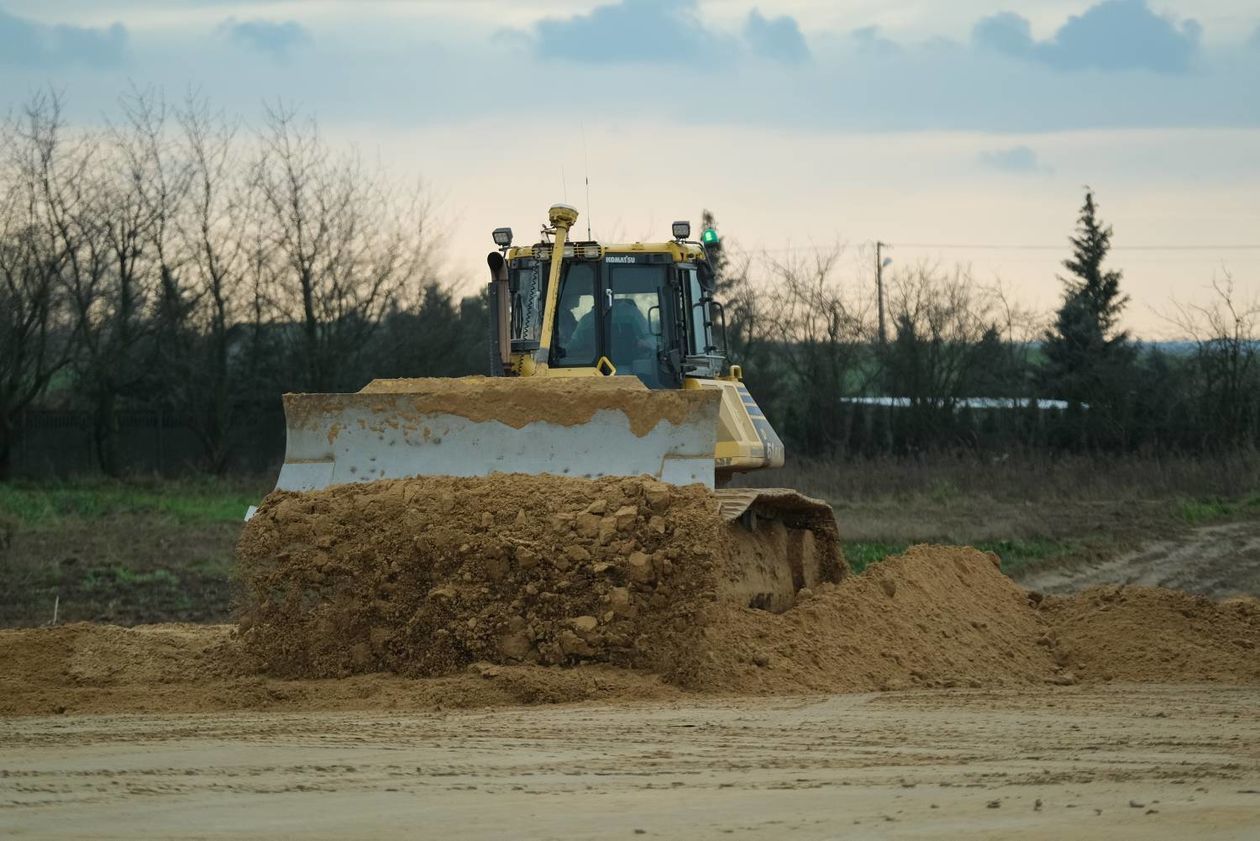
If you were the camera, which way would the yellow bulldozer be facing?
facing the viewer and to the left of the viewer

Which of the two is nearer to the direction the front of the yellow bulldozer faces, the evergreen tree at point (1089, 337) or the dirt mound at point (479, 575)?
the dirt mound

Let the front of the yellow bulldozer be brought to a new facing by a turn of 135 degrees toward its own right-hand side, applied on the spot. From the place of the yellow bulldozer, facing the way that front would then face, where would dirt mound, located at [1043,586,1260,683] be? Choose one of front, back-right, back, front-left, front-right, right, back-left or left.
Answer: right

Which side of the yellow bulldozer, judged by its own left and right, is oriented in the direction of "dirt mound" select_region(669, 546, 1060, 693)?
left
